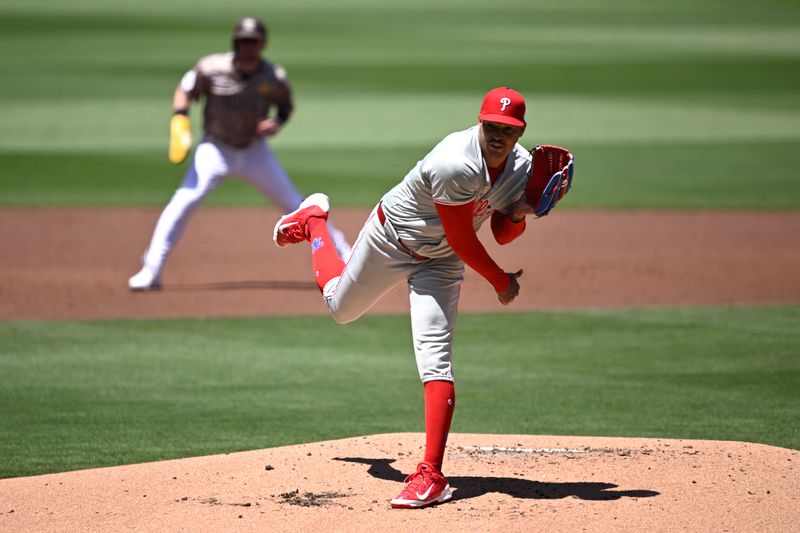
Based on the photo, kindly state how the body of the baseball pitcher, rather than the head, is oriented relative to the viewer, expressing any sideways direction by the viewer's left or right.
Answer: facing the viewer and to the right of the viewer
